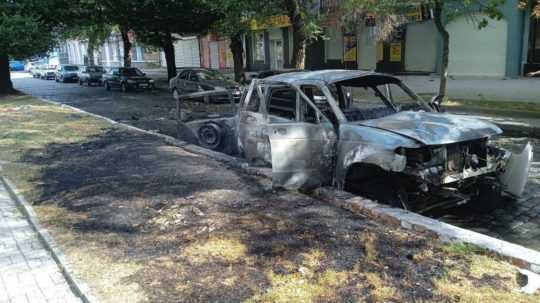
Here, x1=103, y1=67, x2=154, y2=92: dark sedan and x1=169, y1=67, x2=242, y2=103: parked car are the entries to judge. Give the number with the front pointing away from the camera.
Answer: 0

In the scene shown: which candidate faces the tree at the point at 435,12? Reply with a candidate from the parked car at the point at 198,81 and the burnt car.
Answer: the parked car

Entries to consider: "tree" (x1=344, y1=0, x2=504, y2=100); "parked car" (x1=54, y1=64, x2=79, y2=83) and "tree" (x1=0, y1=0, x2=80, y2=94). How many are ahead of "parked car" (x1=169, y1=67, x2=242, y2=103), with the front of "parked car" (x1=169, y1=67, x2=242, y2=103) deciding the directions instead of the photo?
1

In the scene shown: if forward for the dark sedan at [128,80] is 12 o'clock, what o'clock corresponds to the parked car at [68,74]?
The parked car is roughly at 7 o'clock from the dark sedan.

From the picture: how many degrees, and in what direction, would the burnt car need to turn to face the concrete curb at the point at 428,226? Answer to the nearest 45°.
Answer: approximately 45° to its right

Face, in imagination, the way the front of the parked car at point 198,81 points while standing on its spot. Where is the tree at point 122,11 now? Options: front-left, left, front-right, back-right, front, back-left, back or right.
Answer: back

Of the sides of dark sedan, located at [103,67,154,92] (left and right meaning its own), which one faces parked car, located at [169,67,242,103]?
front

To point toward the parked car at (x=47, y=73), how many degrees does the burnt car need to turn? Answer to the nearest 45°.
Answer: approximately 180°

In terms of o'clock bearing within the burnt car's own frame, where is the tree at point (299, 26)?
The tree is roughly at 7 o'clock from the burnt car.

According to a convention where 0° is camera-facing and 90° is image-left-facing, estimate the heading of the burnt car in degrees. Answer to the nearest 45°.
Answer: approximately 315°

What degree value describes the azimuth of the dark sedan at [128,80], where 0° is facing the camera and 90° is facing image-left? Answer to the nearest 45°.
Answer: approximately 315°

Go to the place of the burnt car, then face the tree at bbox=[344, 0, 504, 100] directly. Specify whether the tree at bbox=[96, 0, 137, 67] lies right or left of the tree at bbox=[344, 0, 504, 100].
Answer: left
